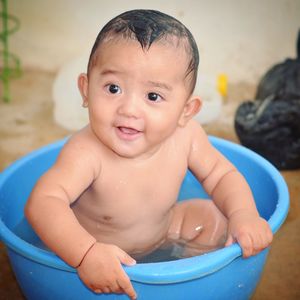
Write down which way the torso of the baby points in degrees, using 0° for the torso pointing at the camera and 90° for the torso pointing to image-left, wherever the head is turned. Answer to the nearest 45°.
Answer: approximately 0°

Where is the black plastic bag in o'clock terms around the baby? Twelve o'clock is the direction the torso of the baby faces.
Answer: The black plastic bag is roughly at 7 o'clock from the baby.
